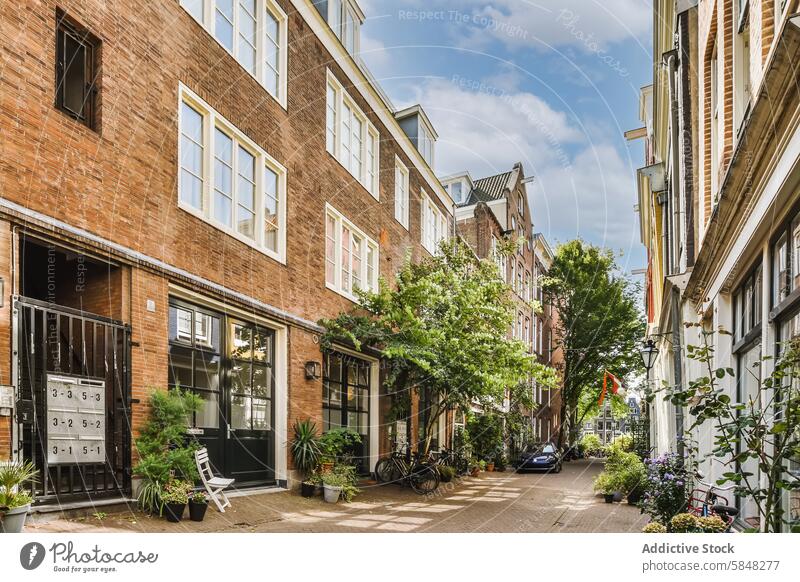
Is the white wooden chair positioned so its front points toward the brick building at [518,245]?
no

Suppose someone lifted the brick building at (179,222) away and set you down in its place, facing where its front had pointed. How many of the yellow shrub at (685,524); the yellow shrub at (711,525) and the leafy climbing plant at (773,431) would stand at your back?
0

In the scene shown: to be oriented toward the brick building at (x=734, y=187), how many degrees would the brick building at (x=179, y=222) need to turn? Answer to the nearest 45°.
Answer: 0° — it already faces it

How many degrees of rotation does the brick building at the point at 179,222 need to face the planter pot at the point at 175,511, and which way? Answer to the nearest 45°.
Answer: approximately 45° to its right

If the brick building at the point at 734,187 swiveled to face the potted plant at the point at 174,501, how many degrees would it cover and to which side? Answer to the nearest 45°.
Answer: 0° — it already faces it

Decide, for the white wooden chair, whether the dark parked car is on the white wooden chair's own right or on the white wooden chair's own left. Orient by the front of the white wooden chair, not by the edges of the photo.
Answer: on the white wooden chair's own left

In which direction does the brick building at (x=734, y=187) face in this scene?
to the viewer's left

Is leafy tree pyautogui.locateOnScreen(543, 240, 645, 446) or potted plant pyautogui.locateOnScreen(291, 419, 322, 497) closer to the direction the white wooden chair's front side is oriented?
the leafy tree

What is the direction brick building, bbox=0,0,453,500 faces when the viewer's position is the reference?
facing the viewer and to the right of the viewer
